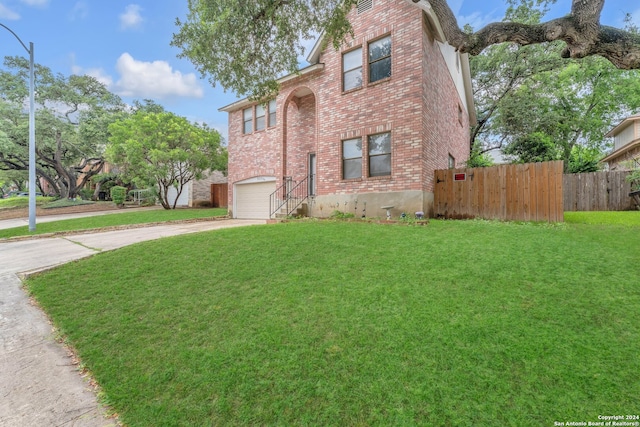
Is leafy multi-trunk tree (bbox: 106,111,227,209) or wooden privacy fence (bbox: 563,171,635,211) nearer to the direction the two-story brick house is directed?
the leafy multi-trunk tree

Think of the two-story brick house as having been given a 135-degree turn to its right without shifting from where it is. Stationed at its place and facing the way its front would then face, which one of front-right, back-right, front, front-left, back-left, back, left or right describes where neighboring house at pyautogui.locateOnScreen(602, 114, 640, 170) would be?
front-right

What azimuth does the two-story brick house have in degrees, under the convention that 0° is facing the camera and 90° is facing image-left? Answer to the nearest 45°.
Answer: approximately 45°

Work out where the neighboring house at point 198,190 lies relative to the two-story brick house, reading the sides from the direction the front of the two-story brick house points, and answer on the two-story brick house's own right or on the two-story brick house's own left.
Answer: on the two-story brick house's own right

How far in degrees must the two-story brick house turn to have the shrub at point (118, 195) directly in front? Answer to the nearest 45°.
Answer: approximately 90° to its right
